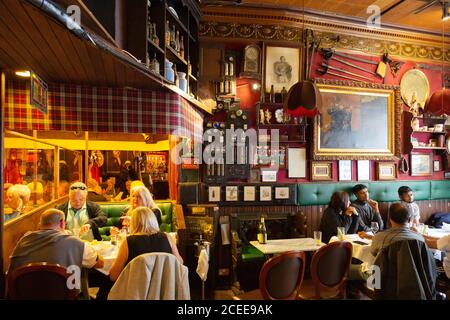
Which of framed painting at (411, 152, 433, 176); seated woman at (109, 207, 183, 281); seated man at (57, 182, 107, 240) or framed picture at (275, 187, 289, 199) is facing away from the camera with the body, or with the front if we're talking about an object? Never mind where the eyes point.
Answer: the seated woman

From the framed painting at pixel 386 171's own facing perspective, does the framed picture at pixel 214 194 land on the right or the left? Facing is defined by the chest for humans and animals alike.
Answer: on its right

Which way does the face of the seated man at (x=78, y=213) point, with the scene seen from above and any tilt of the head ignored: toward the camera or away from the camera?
toward the camera

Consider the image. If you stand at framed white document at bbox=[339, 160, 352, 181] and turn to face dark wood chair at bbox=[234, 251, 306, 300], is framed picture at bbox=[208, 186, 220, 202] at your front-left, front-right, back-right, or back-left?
front-right

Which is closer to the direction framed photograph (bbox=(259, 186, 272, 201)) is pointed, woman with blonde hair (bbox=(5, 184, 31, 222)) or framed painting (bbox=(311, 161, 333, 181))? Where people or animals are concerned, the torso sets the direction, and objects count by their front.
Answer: the woman with blonde hair

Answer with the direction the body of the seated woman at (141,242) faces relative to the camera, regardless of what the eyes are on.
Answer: away from the camera

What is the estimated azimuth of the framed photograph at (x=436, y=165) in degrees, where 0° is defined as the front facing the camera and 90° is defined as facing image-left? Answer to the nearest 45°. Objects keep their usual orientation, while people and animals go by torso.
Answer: approximately 0°

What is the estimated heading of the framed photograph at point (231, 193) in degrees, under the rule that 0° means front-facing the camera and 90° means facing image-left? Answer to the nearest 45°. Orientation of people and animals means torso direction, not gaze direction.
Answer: approximately 0°

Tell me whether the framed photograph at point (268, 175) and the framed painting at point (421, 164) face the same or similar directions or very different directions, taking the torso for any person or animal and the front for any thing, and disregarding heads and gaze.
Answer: same or similar directions

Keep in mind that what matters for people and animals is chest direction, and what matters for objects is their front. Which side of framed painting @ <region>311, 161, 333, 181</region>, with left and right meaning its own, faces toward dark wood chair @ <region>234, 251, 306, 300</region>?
front

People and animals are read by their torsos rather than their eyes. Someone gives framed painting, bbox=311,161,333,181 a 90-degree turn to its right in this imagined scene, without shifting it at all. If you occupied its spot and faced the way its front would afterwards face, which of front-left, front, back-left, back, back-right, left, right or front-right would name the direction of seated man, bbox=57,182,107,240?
front-left

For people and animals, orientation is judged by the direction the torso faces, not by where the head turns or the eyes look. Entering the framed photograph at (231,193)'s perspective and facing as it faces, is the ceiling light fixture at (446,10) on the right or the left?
on its left

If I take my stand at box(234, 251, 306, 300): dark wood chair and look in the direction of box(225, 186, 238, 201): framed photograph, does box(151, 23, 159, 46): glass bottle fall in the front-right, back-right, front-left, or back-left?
front-left

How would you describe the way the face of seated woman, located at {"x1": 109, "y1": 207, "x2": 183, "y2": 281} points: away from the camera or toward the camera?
away from the camera

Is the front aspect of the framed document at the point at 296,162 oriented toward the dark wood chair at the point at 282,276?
yes

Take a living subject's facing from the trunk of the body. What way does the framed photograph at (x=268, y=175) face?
toward the camera
